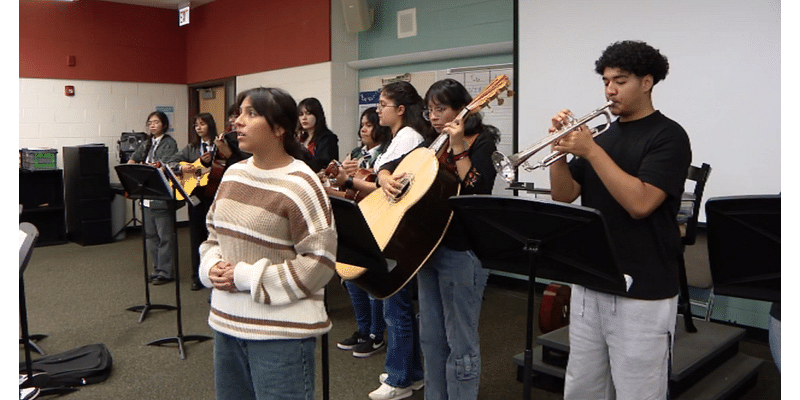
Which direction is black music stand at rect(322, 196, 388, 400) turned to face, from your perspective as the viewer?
facing away from the viewer and to the right of the viewer

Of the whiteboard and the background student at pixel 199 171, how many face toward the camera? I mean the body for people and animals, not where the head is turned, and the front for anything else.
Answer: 2

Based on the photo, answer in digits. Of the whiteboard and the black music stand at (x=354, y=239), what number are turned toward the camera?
1

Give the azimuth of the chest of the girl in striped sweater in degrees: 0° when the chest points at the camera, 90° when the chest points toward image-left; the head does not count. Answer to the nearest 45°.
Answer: approximately 45°

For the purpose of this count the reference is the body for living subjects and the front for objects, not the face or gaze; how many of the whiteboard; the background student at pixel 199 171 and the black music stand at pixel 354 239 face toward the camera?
2

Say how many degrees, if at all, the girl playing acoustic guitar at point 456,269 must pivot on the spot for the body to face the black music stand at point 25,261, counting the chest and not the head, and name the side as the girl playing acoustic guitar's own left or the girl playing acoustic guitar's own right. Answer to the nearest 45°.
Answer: approximately 45° to the girl playing acoustic guitar's own right
